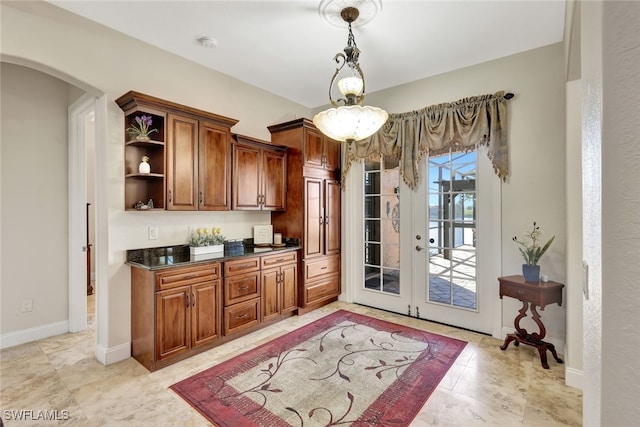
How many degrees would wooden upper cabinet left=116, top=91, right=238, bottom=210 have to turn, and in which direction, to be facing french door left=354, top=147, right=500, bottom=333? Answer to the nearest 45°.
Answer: approximately 45° to its left

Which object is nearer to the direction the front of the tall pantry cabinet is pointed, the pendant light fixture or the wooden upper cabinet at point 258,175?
the pendant light fixture

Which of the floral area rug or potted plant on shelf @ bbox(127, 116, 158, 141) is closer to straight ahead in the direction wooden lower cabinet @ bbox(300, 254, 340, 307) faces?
the floral area rug

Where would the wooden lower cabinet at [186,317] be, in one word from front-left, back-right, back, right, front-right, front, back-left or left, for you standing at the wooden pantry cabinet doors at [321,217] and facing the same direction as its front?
right

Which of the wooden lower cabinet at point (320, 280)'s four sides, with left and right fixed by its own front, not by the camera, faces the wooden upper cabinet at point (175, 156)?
right

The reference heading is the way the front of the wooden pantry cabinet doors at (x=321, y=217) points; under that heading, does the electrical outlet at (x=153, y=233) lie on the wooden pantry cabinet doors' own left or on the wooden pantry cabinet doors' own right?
on the wooden pantry cabinet doors' own right

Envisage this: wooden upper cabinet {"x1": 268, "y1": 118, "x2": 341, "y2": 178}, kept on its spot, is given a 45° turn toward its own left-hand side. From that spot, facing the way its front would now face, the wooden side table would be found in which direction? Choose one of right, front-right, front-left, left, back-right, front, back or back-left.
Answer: front-right
